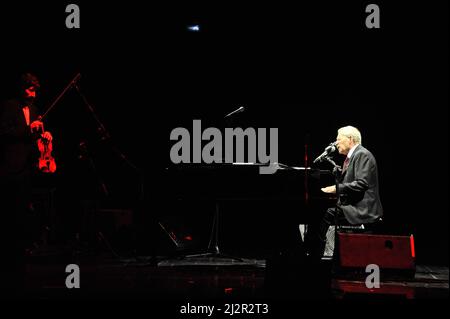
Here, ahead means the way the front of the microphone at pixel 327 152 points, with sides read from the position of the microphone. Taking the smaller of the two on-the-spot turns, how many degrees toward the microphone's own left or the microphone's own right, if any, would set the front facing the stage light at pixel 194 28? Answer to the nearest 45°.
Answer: approximately 135° to the microphone's own left

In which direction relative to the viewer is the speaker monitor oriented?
away from the camera

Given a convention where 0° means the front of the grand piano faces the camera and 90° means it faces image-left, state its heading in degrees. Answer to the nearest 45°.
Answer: approximately 270°

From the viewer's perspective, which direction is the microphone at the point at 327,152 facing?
to the viewer's right

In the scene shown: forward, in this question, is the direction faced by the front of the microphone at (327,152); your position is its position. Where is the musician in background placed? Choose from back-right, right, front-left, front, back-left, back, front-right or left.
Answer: back

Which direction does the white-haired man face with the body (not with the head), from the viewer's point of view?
to the viewer's left

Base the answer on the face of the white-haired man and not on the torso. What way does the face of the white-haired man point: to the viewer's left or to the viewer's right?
to the viewer's left

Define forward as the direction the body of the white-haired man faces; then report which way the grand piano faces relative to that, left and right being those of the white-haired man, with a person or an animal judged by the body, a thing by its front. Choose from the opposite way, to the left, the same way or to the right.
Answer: the opposite way

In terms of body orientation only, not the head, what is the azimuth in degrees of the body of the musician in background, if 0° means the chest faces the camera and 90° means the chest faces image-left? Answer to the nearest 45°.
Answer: approximately 315°

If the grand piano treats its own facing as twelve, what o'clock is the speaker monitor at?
The speaker monitor is roughly at 1 o'clock from the grand piano.

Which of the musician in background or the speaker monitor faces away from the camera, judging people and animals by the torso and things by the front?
the speaker monitor
